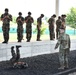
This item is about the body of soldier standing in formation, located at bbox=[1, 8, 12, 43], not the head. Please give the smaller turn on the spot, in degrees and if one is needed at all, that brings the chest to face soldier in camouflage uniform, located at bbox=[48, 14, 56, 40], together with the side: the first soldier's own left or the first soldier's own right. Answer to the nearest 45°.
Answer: approximately 135° to the first soldier's own left

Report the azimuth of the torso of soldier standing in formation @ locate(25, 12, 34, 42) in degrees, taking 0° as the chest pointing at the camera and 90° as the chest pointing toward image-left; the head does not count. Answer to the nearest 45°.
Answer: approximately 0°

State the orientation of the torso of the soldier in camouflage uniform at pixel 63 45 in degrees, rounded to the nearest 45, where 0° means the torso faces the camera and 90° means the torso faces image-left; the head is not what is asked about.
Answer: approximately 45°

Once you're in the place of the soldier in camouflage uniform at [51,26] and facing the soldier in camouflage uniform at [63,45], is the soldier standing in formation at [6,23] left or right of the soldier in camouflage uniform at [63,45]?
right

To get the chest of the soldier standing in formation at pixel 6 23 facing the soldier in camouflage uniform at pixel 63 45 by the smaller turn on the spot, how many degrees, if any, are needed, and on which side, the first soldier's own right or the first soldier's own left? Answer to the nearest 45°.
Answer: approximately 45° to the first soldier's own left

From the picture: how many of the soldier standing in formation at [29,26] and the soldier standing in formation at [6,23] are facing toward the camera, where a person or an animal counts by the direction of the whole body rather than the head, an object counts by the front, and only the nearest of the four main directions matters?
2

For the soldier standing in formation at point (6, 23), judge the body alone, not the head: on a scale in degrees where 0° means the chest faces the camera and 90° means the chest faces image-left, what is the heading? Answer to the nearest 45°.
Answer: approximately 0°
